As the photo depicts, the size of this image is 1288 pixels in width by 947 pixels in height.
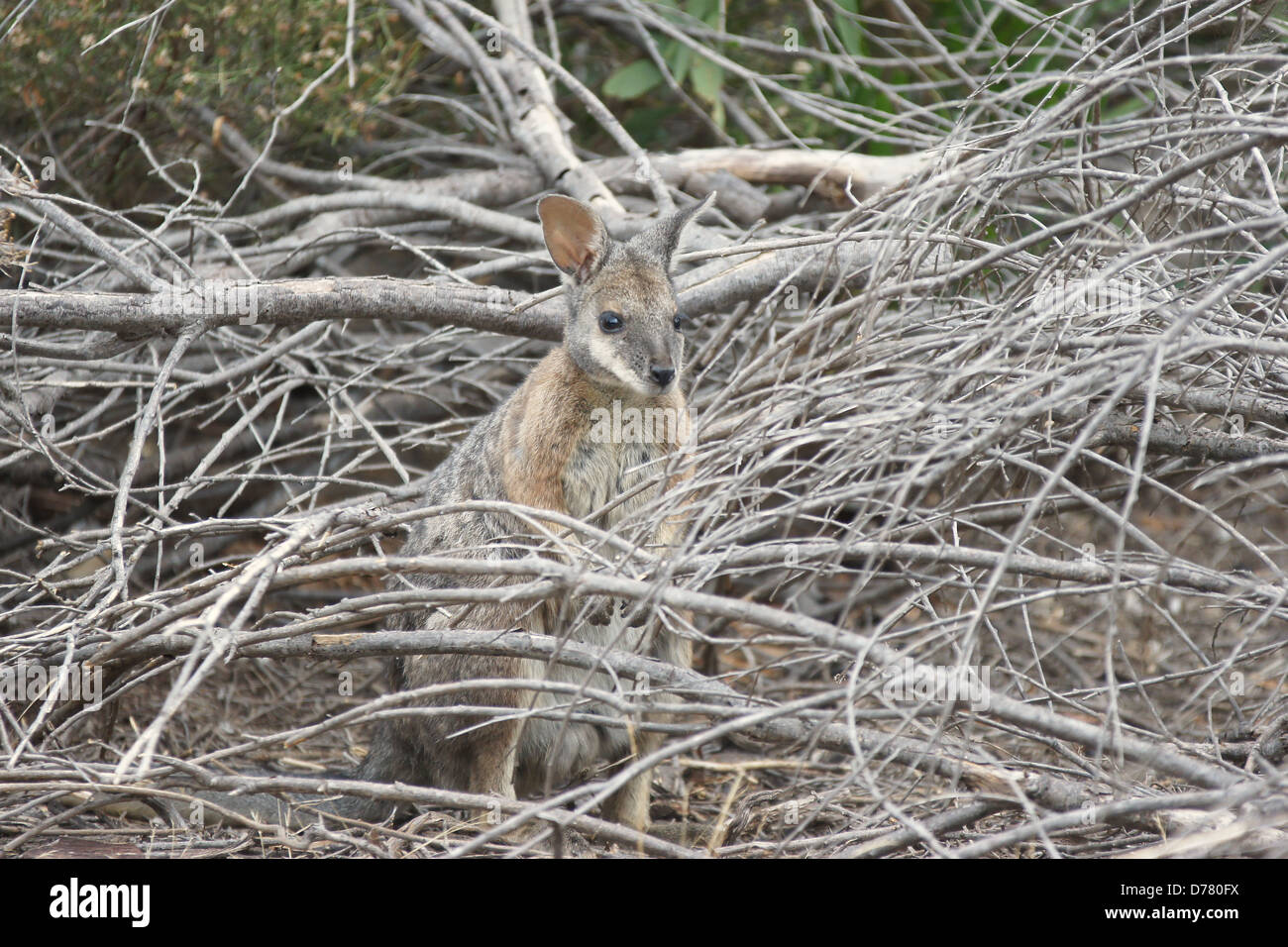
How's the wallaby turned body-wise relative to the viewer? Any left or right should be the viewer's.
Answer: facing the viewer and to the right of the viewer
